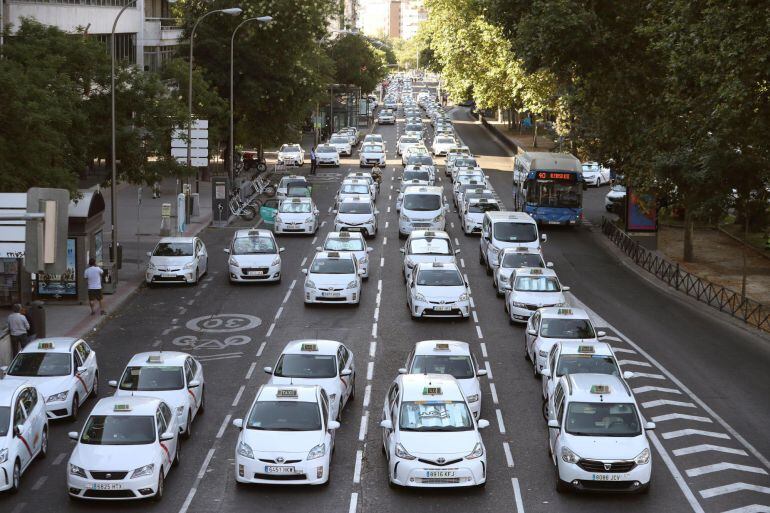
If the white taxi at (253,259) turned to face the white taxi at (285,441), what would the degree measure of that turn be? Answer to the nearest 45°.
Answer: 0° — it already faces it

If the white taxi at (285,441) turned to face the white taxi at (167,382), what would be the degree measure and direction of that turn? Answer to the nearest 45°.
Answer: approximately 135° to its right

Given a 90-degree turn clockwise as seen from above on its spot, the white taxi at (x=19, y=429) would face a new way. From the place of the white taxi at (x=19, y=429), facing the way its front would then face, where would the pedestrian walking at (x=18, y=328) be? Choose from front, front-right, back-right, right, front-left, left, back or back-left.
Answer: front-right

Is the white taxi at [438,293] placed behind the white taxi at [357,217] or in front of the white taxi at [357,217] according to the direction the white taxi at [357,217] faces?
in front

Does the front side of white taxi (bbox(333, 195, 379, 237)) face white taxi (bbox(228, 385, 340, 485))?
yes

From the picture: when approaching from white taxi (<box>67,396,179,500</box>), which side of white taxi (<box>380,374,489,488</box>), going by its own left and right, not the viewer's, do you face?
right

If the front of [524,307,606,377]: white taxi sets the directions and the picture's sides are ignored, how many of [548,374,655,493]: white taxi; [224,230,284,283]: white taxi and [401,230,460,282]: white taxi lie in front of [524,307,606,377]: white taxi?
1
